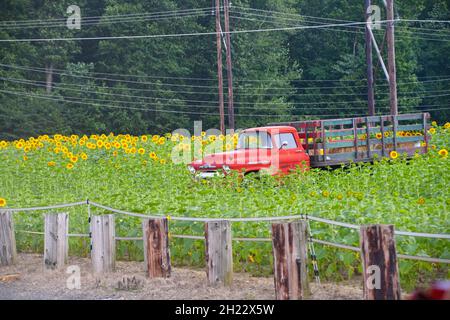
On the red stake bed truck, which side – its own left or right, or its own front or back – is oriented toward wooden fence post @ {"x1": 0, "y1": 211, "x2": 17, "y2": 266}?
front

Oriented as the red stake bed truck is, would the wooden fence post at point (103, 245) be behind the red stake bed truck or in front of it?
in front

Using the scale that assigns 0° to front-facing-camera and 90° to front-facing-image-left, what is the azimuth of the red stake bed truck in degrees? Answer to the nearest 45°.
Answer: approximately 45°

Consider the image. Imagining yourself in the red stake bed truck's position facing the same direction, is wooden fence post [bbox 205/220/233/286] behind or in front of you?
in front

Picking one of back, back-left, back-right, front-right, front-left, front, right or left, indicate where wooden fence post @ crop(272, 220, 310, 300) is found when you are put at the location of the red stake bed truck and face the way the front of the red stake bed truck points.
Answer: front-left

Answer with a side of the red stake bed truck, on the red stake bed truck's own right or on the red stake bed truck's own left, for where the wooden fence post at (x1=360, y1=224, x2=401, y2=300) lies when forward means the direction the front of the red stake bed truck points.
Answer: on the red stake bed truck's own left

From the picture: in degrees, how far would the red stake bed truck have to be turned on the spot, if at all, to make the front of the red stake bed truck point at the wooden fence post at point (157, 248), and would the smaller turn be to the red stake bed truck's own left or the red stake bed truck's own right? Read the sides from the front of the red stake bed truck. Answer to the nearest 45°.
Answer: approximately 45° to the red stake bed truck's own left
